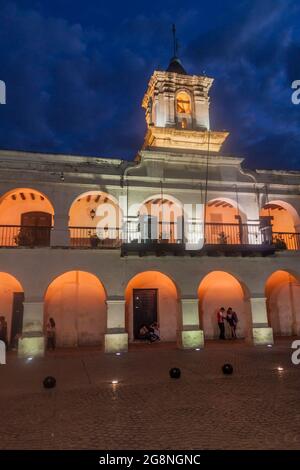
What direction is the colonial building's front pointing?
toward the camera

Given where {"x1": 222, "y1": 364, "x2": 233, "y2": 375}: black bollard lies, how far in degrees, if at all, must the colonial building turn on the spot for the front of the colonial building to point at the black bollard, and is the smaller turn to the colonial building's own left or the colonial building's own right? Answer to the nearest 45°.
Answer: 0° — it already faces it
